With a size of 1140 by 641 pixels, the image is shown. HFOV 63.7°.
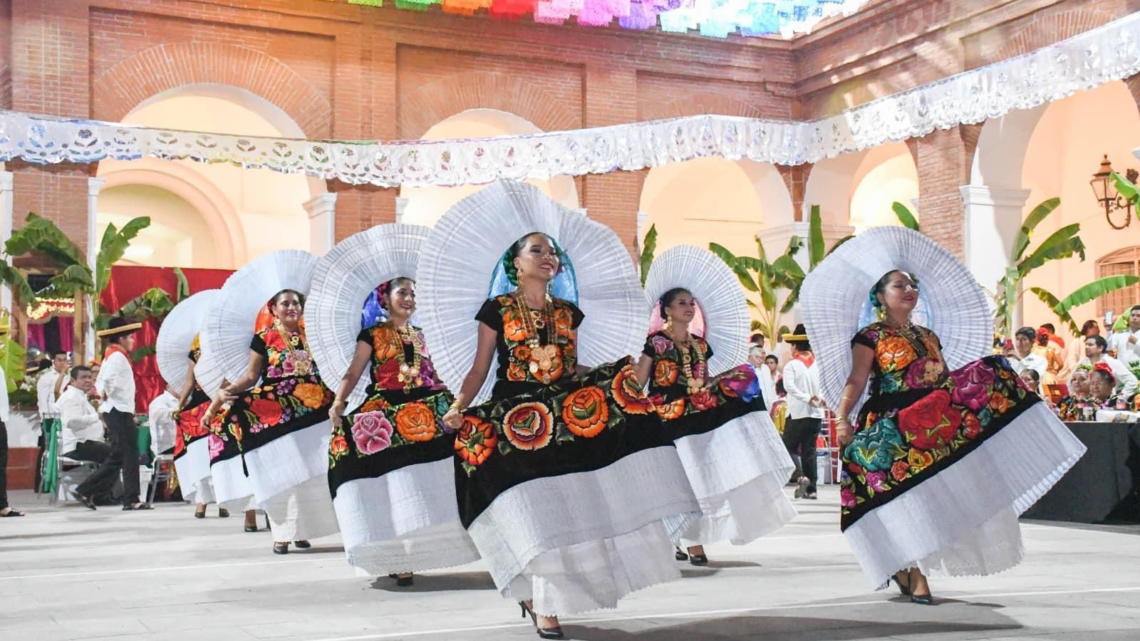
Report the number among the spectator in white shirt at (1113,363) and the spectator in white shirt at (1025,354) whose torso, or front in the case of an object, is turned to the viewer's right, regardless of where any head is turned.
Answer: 0

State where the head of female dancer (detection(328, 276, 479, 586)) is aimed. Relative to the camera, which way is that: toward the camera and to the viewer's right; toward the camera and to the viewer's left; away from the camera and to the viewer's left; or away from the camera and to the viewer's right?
toward the camera and to the viewer's right

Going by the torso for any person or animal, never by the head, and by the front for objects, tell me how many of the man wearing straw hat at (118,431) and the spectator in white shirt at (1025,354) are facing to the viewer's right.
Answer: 1

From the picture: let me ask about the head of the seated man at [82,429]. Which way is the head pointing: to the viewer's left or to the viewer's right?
to the viewer's right

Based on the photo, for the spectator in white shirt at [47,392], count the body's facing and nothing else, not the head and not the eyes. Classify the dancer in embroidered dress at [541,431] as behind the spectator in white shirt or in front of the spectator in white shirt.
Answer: in front

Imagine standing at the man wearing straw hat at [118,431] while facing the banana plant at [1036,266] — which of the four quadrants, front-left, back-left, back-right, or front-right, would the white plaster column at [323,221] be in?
front-left

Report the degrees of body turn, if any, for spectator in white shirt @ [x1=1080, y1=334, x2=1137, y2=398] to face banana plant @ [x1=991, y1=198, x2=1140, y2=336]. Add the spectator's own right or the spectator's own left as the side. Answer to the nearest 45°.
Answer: approximately 135° to the spectator's own right

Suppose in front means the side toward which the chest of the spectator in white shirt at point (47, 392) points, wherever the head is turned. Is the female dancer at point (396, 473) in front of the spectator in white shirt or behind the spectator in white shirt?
in front

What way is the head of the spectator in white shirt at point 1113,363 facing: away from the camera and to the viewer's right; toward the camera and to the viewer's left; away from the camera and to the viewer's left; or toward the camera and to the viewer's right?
toward the camera and to the viewer's left

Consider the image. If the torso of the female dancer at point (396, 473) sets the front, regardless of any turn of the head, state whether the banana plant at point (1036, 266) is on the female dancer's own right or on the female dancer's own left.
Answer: on the female dancer's own left

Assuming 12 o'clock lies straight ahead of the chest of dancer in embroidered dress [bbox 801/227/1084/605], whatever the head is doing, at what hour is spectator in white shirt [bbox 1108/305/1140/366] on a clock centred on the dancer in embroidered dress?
The spectator in white shirt is roughly at 8 o'clock from the dancer in embroidered dress.
